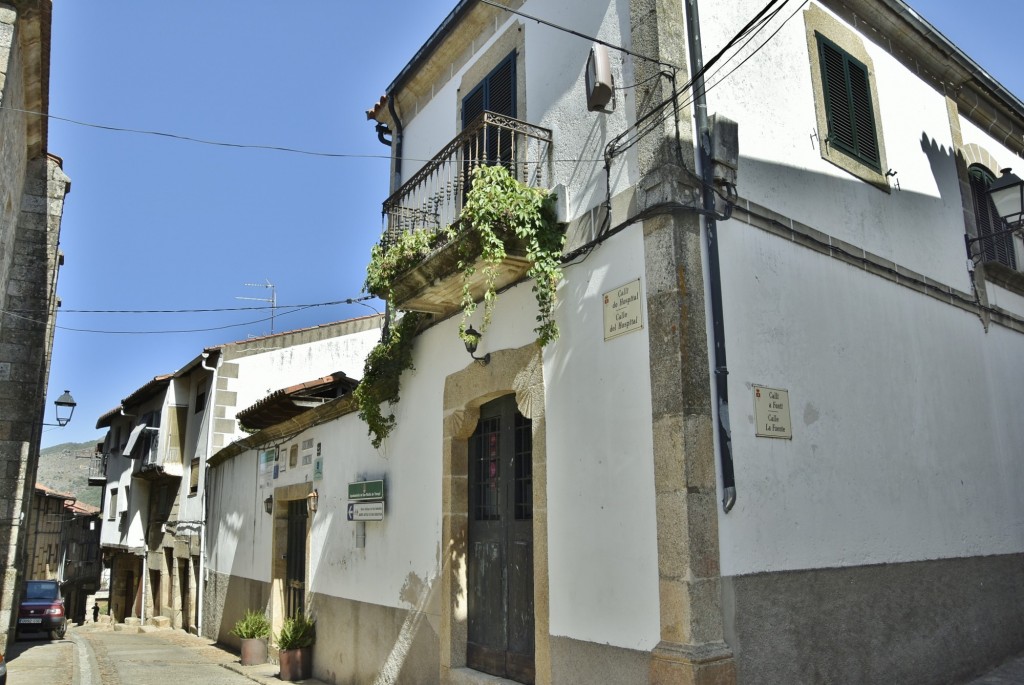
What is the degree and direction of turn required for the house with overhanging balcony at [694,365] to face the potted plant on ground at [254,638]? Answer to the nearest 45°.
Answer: approximately 90° to its right

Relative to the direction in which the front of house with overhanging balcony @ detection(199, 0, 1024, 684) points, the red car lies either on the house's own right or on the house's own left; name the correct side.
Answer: on the house's own right

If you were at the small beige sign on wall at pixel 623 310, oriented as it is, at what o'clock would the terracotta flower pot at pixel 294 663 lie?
The terracotta flower pot is roughly at 3 o'clock from the small beige sign on wall.

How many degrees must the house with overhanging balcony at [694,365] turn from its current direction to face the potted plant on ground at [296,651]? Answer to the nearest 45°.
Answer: approximately 90° to its right

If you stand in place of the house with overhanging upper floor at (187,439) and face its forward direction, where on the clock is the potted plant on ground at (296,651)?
The potted plant on ground is roughly at 10 o'clock from the house with overhanging upper floor.

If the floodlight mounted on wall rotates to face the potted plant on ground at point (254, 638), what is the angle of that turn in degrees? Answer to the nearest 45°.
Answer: approximately 90° to its right

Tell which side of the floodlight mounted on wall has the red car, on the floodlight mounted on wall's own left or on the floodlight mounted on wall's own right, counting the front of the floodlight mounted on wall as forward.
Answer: on the floodlight mounted on wall's own right
